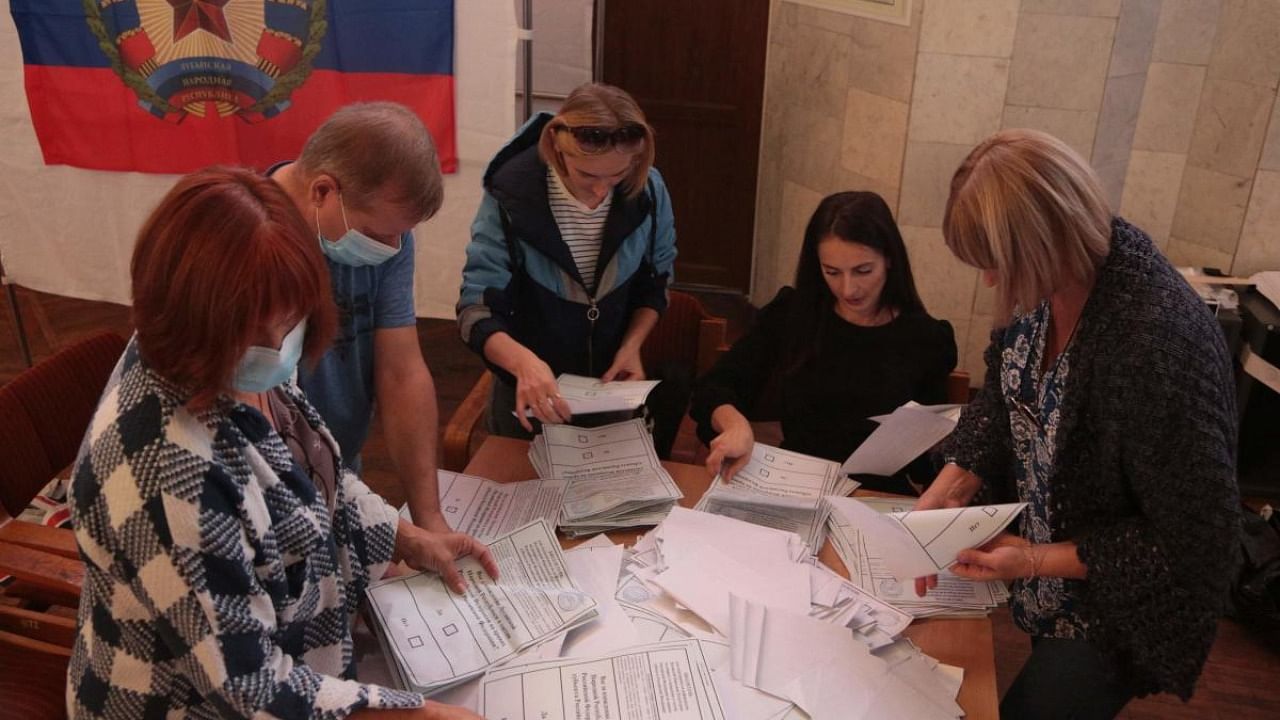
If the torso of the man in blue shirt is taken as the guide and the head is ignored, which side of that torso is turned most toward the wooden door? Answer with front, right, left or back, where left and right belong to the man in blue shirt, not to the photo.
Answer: left

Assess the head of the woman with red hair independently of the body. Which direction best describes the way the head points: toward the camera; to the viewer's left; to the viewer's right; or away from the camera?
to the viewer's right

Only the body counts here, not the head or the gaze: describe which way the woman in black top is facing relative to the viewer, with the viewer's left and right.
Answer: facing the viewer

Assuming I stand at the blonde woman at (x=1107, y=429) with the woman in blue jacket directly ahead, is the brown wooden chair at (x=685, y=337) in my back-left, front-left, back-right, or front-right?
front-right

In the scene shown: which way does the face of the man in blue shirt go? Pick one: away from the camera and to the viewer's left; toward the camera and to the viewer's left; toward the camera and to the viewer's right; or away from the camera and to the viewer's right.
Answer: toward the camera and to the viewer's right

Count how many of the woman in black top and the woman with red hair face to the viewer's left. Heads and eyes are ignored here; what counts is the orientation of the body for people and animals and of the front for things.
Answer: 0

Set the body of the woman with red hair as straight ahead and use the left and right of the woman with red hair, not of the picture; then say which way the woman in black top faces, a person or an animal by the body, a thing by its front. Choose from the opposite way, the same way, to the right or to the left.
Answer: to the right

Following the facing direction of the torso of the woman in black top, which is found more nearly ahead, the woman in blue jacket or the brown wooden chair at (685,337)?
the woman in blue jacket

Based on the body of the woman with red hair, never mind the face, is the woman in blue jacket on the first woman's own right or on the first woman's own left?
on the first woman's own left

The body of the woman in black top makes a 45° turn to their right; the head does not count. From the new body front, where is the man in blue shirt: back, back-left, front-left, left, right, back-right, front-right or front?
front

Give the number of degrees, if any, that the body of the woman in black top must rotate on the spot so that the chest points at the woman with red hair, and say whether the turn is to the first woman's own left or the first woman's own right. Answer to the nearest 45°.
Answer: approximately 45° to the first woman's own right

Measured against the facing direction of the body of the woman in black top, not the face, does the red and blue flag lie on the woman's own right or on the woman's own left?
on the woman's own right

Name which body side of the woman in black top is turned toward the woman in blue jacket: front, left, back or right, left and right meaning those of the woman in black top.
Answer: right

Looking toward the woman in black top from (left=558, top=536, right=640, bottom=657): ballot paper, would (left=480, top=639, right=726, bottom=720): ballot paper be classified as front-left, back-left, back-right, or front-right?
back-right
